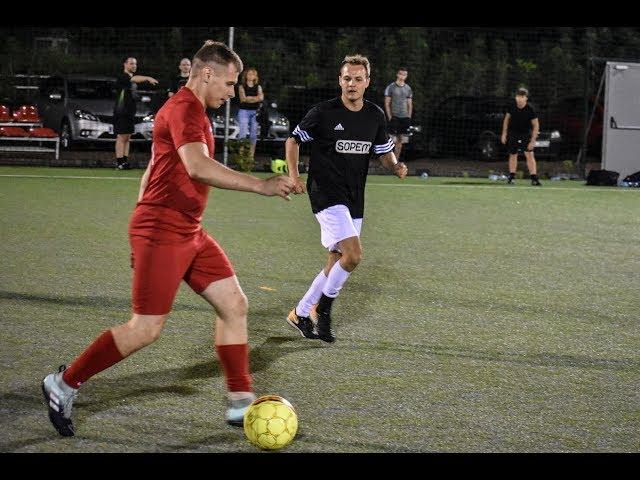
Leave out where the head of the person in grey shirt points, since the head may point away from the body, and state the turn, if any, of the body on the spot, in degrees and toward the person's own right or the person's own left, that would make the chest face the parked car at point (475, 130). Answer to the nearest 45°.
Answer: approximately 135° to the person's own left

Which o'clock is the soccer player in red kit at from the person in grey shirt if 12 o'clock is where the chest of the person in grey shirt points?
The soccer player in red kit is roughly at 12 o'clock from the person in grey shirt.

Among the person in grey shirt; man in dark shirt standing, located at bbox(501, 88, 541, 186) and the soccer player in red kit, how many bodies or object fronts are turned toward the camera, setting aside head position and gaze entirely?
2

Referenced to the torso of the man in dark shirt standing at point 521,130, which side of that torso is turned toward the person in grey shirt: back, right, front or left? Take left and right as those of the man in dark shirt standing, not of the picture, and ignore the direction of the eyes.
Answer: right

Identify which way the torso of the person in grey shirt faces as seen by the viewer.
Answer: toward the camera

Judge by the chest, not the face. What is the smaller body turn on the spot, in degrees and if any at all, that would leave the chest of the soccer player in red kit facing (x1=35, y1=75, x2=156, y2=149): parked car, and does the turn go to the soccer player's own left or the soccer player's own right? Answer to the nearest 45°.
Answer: approximately 90° to the soccer player's own left

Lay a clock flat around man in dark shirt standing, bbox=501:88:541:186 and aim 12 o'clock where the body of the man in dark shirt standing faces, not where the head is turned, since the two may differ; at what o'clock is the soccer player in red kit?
The soccer player in red kit is roughly at 12 o'clock from the man in dark shirt standing.

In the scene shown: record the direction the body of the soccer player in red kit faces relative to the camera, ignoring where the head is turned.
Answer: to the viewer's right

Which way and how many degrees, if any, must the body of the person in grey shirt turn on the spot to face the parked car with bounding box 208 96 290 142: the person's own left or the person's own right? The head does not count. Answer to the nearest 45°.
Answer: approximately 135° to the person's own right

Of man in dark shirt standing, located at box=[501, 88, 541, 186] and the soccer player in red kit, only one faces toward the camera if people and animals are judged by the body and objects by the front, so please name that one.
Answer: the man in dark shirt standing

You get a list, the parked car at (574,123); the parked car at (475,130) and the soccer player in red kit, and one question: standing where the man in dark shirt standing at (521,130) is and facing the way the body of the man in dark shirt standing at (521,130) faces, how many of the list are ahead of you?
1

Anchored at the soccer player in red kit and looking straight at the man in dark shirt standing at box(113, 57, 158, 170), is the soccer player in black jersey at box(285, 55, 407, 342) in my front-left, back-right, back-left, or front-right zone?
front-right

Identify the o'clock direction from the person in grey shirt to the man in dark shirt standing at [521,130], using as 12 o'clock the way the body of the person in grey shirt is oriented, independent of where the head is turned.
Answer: The man in dark shirt standing is roughly at 10 o'clock from the person in grey shirt.

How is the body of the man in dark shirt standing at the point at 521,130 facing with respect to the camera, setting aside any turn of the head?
toward the camera

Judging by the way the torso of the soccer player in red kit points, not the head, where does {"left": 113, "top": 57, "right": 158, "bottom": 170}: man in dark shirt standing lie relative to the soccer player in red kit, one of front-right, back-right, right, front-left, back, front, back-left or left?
left
